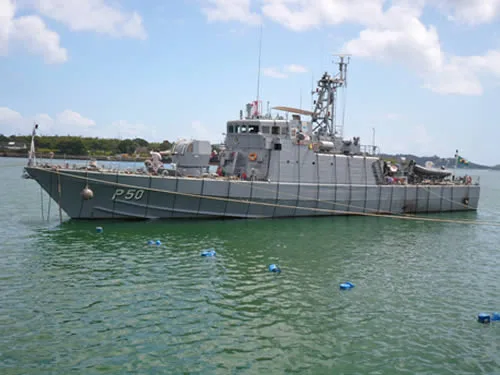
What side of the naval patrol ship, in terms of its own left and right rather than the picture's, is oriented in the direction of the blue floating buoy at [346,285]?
left

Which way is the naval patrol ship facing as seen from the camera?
to the viewer's left

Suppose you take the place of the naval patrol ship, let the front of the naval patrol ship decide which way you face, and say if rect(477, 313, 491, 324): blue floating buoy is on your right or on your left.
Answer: on your left

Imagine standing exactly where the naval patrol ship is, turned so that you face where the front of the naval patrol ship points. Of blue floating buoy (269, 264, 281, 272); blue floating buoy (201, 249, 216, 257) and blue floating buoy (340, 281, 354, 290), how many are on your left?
3

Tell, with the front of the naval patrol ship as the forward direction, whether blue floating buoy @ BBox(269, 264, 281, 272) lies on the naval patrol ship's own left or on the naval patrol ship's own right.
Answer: on the naval patrol ship's own left

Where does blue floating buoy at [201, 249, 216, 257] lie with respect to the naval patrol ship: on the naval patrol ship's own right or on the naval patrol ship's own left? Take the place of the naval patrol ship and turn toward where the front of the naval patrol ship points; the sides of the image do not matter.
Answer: on the naval patrol ship's own left
